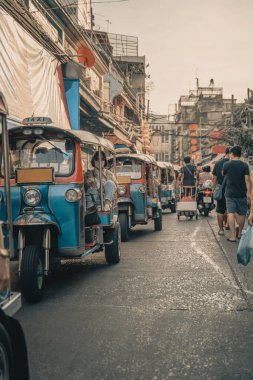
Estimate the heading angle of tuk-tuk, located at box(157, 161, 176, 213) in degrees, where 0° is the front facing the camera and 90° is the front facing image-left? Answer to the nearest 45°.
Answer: approximately 45°

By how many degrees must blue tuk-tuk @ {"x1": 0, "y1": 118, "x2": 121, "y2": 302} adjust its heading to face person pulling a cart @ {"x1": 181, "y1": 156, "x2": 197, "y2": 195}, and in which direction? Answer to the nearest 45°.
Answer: approximately 180°

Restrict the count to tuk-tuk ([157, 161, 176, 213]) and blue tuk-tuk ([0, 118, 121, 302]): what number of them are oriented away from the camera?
0

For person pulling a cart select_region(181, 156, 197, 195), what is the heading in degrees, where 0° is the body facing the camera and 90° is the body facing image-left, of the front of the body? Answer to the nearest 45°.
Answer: approximately 180°

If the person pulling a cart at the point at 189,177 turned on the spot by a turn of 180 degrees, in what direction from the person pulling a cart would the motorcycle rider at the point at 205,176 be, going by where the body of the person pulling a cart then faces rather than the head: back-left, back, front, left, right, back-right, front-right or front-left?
back-left

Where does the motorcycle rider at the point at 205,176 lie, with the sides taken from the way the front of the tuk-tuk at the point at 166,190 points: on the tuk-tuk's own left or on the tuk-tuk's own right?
on the tuk-tuk's own left

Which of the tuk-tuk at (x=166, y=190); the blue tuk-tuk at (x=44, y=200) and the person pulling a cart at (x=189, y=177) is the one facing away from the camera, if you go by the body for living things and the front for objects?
the person pulling a cart

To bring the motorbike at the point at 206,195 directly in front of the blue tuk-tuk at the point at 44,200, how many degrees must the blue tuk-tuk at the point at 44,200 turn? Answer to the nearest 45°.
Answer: approximately 180°

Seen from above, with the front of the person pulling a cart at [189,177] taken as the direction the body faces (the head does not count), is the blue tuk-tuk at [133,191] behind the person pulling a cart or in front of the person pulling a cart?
behind

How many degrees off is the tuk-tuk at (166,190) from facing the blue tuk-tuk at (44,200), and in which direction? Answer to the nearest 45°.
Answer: approximately 45° to its left

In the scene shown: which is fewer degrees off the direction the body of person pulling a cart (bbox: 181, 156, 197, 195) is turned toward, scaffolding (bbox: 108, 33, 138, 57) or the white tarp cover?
the scaffolding

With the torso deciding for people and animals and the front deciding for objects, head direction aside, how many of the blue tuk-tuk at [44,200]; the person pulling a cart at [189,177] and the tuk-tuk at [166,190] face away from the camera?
1
